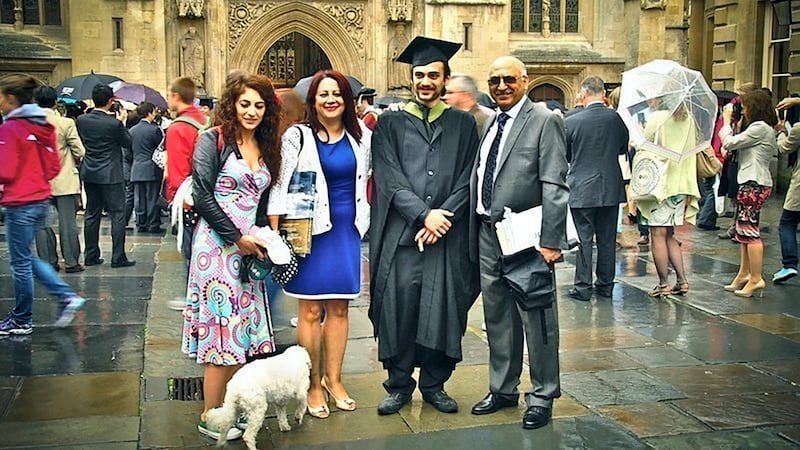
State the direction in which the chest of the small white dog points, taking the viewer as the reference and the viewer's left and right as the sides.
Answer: facing the viewer and to the left of the viewer

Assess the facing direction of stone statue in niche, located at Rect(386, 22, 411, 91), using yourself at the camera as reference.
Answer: facing the viewer

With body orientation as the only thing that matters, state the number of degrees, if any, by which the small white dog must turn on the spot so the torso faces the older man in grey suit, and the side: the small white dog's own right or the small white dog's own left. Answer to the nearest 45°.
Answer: approximately 135° to the small white dog's own left

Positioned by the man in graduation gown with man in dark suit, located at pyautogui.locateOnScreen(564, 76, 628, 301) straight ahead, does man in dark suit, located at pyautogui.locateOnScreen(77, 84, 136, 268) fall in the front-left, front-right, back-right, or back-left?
front-left

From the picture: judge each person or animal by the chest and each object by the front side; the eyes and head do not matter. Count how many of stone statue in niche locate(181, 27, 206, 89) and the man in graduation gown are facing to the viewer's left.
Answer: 0

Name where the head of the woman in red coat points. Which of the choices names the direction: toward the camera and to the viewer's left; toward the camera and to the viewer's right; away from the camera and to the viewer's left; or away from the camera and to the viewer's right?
away from the camera and to the viewer's left

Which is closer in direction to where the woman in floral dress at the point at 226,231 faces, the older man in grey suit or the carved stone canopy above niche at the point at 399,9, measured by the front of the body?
the older man in grey suit

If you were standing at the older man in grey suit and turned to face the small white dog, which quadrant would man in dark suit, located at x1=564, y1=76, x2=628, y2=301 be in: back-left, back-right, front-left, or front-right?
back-right

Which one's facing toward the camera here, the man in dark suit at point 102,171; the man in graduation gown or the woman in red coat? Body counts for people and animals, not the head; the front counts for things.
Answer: the man in graduation gown

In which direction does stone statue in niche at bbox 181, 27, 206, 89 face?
toward the camera

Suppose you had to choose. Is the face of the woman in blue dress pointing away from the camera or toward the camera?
toward the camera

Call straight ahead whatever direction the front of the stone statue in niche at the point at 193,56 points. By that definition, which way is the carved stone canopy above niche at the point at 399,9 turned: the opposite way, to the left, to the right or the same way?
the same way

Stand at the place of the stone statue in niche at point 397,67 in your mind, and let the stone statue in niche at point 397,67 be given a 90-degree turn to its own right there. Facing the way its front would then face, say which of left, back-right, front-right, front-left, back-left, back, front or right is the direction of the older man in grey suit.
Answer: left

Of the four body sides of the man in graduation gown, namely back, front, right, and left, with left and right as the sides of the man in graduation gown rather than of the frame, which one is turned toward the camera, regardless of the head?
front

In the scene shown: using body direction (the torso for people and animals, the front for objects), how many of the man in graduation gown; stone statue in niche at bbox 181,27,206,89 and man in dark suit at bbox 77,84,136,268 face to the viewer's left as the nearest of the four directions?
0

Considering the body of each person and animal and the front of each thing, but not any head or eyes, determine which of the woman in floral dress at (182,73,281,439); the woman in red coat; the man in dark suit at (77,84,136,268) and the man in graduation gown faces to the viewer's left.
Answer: the woman in red coat

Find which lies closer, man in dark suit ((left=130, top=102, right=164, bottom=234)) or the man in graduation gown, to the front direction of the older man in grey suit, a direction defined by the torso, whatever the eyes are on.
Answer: the man in graduation gown

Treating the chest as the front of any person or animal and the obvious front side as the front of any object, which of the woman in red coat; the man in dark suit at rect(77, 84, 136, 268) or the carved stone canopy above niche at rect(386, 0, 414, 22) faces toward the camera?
the carved stone canopy above niche

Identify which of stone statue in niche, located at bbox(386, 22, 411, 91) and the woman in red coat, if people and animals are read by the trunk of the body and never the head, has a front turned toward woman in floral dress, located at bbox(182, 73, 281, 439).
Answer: the stone statue in niche
